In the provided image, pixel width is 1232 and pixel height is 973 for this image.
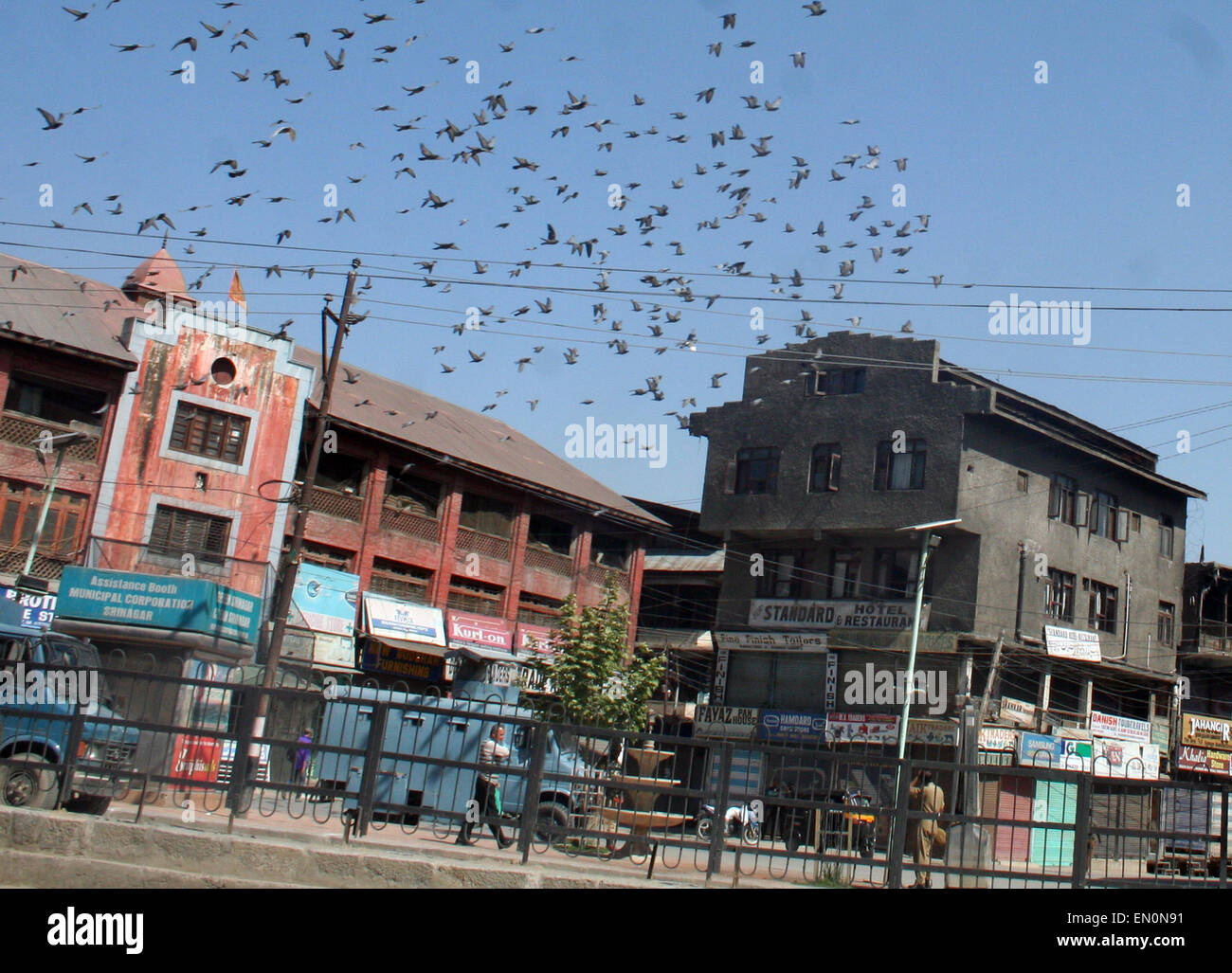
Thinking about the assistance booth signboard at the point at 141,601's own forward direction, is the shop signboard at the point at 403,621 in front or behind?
behind

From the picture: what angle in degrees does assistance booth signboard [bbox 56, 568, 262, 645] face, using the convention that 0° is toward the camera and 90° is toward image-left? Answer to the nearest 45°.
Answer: approximately 0°

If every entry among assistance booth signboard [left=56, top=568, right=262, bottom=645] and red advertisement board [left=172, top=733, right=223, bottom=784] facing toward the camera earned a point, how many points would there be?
2

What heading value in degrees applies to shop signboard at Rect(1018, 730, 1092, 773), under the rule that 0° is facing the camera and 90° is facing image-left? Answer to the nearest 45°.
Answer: approximately 0°

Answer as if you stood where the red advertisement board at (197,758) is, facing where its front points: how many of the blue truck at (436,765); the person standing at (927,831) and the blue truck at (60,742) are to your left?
2

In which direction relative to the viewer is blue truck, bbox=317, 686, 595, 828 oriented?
to the viewer's right

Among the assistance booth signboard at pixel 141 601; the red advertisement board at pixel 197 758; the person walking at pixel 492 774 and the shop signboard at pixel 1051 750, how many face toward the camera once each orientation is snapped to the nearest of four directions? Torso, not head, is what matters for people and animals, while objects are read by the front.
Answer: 3

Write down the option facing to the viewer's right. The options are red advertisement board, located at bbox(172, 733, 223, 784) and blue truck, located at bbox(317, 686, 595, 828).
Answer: the blue truck
